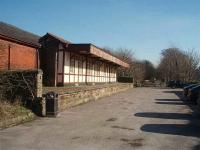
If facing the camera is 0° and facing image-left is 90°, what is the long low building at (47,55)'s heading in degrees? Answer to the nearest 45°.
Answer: approximately 315°

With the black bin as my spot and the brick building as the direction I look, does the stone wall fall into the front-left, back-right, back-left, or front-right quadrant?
front-right

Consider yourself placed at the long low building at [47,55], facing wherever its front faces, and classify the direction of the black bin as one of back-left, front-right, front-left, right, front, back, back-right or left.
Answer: front-right

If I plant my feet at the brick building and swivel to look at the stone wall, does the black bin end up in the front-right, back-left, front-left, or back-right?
front-right

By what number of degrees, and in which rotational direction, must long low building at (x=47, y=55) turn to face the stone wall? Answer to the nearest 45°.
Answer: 0° — it already faces it
